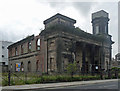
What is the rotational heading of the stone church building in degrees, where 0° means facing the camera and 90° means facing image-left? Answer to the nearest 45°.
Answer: approximately 315°
